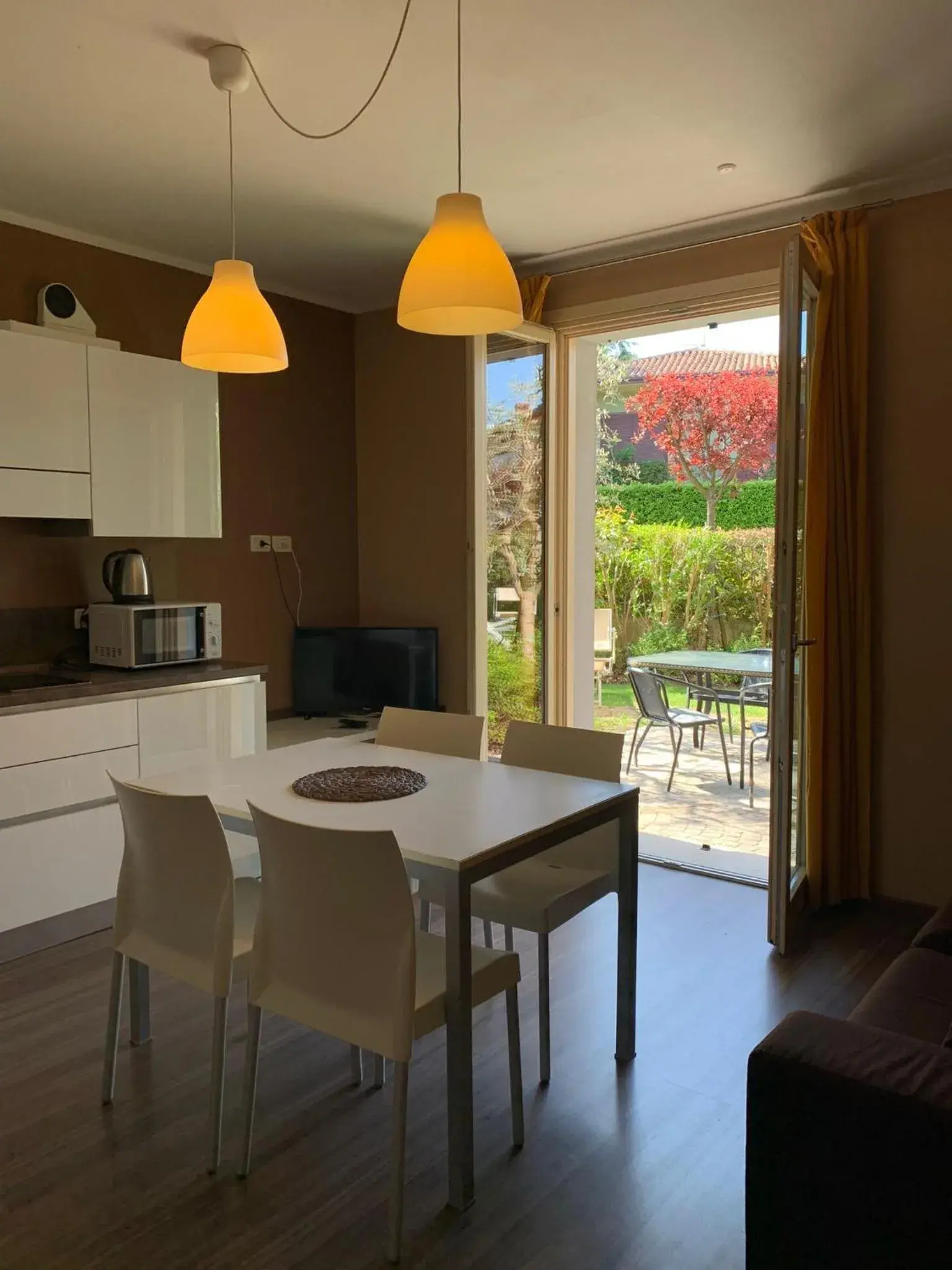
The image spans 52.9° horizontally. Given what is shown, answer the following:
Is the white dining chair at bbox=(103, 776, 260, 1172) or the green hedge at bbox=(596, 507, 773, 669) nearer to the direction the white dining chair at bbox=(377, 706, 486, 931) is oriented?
the white dining chair

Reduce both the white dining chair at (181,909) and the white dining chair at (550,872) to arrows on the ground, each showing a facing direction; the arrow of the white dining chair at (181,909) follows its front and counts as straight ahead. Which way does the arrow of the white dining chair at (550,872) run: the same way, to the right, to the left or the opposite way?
the opposite way

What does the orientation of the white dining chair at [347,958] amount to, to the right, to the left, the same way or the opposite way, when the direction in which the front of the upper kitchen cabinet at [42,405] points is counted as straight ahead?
to the left

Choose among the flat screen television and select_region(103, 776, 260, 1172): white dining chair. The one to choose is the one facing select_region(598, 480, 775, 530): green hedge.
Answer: the white dining chair

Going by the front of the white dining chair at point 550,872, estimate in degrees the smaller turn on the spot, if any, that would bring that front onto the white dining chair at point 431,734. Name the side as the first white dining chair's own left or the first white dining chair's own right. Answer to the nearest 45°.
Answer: approximately 90° to the first white dining chair's own right

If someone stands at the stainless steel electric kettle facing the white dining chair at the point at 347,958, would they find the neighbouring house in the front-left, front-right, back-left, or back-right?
back-left

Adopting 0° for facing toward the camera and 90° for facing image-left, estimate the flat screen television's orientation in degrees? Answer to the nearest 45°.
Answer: approximately 0°

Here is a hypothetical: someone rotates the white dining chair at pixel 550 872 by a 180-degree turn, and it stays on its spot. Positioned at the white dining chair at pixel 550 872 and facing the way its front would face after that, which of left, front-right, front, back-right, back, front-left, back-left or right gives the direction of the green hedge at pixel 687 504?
front-left

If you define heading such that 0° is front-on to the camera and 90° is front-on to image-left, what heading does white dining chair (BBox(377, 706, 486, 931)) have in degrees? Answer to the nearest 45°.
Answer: approximately 45°

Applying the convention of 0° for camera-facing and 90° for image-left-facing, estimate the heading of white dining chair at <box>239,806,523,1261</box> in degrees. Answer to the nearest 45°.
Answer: approximately 225°

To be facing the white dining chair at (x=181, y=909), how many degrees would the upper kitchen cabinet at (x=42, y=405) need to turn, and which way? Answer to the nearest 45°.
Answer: approximately 45° to its right

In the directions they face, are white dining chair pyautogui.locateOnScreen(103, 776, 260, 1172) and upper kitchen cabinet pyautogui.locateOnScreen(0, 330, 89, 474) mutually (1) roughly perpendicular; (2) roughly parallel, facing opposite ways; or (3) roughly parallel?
roughly perpendicular

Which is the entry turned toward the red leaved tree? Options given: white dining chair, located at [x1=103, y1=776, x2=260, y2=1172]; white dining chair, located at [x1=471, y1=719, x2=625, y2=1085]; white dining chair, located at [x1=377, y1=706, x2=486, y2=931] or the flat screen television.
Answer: white dining chair, located at [x1=103, y1=776, x2=260, y2=1172]
